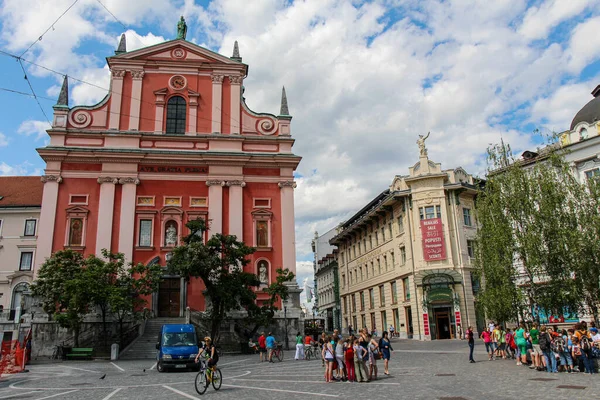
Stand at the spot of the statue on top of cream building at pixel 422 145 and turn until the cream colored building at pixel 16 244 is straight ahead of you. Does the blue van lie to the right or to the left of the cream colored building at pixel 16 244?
left

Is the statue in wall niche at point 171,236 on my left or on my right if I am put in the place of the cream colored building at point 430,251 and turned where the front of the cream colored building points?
on my right

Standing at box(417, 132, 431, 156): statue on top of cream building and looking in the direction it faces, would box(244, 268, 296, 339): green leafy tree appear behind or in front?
in front

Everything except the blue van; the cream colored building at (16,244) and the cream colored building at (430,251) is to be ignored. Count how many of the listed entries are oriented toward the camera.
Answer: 3

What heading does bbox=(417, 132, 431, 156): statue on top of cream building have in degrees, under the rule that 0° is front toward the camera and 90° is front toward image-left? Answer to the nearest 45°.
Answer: approximately 0°

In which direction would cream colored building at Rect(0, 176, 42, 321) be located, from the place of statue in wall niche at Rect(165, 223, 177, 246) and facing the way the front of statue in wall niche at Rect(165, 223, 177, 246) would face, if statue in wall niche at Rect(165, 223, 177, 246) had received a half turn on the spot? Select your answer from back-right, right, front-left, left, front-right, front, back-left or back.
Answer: front-left

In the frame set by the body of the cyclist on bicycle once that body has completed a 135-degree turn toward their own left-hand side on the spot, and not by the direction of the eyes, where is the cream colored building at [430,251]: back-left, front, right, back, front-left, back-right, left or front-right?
front-left

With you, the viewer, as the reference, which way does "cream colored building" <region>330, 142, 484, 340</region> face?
facing the viewer

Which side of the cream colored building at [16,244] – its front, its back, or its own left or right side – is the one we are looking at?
front

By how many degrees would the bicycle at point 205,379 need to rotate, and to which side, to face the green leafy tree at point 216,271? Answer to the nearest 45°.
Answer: approximately 135° to its right

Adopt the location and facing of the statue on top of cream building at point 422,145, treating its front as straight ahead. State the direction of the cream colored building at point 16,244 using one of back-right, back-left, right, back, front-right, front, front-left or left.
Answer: right

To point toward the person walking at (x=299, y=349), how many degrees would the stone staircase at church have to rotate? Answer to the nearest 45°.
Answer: approximately 45° to its left

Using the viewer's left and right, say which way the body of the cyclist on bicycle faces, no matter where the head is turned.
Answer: facing the viewer and to the left of the viewer

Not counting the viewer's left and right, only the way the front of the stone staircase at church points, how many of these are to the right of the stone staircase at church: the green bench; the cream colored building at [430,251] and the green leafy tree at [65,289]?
2

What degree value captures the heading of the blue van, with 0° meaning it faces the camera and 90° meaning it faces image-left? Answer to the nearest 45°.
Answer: approximately 0°

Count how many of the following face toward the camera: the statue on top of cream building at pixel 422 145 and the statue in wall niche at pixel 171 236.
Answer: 2
